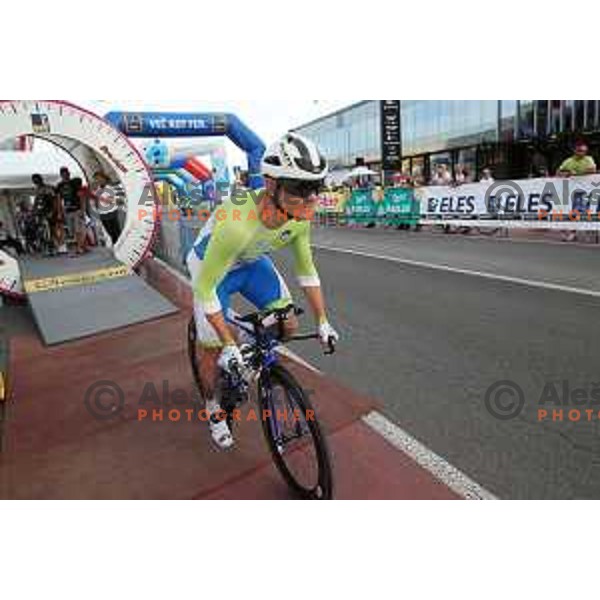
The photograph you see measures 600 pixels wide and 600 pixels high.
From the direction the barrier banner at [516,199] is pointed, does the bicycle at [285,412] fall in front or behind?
in front

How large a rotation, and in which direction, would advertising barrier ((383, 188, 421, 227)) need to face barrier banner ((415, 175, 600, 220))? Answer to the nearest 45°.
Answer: approximately 45° to its left

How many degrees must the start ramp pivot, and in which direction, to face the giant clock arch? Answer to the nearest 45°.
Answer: approximately 135° to its left

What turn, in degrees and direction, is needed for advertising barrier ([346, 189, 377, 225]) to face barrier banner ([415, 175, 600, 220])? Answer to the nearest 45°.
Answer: approximately 45° to its left

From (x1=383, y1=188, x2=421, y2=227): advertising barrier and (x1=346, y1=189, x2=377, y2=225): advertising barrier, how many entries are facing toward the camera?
2

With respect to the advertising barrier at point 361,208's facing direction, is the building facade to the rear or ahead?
to the rear

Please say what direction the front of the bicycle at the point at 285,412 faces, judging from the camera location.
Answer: facing the viewer and to the right of the viewer

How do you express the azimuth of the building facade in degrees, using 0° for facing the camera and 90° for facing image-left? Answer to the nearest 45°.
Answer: approximately 45°

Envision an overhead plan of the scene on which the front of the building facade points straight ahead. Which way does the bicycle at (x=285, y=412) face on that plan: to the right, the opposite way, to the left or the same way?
to the left

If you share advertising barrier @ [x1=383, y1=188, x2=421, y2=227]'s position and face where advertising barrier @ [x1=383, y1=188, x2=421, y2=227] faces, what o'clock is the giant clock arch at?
The giant clock arch is roughly at 1 o'clock from the advertising barrier.

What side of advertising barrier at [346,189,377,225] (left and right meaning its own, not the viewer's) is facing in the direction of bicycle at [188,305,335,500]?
front

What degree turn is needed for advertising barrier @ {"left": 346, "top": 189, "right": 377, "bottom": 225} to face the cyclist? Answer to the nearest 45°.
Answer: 0° — it already faces them

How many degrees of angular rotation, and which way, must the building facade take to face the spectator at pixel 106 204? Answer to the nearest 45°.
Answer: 0° — it already faces them

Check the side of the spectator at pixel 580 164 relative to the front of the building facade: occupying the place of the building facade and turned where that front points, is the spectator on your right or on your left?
on your left

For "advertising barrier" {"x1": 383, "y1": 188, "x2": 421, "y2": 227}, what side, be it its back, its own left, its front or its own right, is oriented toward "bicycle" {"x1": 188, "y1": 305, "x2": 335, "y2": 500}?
front

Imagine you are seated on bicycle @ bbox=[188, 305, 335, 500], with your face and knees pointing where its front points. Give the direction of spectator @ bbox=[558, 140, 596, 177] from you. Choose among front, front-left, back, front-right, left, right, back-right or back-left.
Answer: left

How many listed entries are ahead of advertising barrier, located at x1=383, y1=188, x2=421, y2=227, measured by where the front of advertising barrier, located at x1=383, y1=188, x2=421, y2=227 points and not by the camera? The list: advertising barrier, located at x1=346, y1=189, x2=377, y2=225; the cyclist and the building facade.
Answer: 1

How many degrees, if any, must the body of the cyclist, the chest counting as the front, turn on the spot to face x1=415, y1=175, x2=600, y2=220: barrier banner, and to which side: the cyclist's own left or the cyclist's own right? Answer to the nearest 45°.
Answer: approximately 90° to the cyclist's own left
